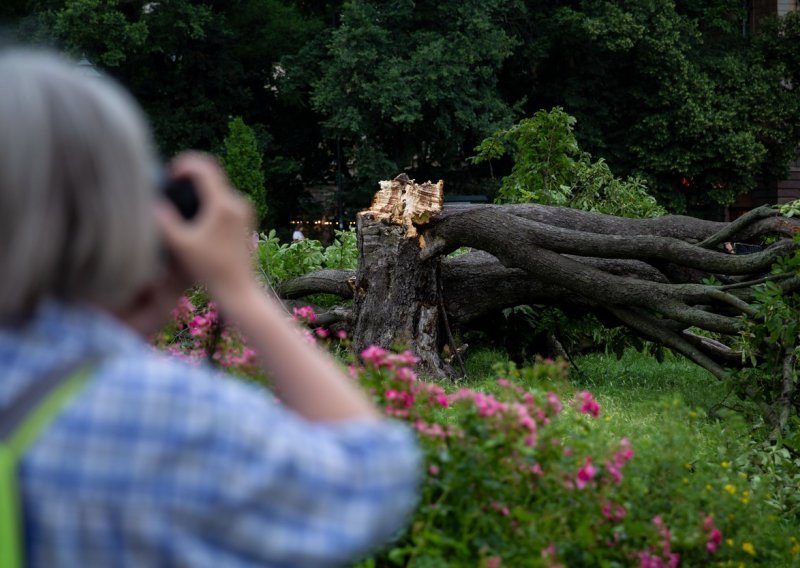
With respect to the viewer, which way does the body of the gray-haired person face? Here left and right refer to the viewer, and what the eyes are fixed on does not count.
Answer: facing away from the viewer and to the right of the viewer

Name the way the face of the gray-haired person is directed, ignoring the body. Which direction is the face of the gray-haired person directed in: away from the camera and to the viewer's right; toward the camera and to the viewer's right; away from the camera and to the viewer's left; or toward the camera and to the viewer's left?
away from the camera and to the viewer's right

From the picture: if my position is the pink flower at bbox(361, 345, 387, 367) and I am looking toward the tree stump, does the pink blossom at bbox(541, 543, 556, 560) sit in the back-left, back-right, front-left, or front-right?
back-right

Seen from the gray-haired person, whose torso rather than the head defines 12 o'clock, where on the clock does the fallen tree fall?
The fallen tree is roughly at 11 o'clock from the gray-haired person.

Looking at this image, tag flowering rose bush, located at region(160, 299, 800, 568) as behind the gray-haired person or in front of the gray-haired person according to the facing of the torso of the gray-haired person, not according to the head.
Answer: in front

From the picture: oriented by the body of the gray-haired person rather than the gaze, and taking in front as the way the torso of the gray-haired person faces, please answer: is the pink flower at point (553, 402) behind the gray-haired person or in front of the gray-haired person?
in front

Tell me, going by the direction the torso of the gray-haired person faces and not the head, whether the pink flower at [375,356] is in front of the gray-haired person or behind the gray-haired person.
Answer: in front
